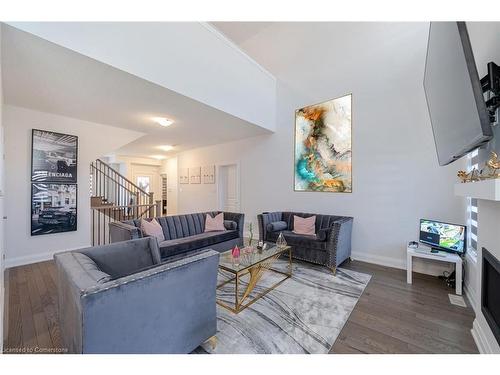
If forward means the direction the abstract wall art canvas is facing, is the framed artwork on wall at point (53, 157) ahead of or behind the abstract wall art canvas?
ahead

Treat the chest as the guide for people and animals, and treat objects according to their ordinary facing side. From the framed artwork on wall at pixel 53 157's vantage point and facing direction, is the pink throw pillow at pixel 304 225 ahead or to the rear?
ahead

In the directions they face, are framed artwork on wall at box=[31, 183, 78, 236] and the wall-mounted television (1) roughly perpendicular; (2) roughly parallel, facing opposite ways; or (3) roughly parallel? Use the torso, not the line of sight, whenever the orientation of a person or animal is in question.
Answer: roughly parallel, facing opposite ways

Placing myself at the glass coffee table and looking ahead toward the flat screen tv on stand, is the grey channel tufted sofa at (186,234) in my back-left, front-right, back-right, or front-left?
back-left

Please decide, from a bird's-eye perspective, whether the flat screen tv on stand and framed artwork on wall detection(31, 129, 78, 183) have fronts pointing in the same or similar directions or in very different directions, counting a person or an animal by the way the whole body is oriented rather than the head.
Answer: very different directions

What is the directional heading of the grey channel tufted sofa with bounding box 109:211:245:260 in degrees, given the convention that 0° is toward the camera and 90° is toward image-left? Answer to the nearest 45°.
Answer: approximately 315°

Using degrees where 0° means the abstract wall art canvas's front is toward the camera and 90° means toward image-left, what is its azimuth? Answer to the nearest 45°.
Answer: approximately 45°

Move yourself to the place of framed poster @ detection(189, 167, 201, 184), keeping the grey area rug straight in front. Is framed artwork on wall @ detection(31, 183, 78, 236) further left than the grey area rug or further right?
right

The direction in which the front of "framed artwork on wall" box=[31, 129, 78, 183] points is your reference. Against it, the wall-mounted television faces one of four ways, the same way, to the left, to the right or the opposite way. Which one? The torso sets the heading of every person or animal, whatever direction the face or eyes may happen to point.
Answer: the opposite way

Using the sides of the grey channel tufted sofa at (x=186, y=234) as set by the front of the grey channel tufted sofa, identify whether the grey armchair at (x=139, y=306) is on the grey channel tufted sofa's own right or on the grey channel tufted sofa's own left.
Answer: on the grey channel tufted sofa's own right

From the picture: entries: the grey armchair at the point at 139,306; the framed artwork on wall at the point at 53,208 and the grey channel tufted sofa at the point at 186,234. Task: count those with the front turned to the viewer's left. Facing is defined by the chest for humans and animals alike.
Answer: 0

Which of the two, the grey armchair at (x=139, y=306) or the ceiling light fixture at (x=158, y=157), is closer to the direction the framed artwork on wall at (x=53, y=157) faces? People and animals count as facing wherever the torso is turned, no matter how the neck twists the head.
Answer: the grey armchair

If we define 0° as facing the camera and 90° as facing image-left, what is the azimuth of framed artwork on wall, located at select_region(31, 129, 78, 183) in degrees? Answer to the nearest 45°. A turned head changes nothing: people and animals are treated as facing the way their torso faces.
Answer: approximately 315°

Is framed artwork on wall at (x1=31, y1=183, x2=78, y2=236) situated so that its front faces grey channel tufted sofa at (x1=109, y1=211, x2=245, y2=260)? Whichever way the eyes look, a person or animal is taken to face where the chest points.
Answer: yes

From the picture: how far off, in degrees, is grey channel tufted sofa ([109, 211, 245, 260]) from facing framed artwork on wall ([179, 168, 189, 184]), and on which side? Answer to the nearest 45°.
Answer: approximately 135° to its left

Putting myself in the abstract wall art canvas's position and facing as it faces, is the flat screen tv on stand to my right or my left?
on my left

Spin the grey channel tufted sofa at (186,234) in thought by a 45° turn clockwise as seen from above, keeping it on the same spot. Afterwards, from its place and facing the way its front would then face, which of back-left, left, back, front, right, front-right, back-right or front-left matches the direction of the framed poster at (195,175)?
back

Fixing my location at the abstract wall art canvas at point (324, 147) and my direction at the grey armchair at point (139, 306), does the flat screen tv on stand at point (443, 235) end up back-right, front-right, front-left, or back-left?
front-left

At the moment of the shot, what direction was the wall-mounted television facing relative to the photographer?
facing the viewer and to the left of the viewer

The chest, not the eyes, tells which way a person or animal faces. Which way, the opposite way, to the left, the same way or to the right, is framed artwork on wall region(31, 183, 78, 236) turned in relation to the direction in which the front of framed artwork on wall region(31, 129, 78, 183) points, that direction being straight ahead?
the same way
